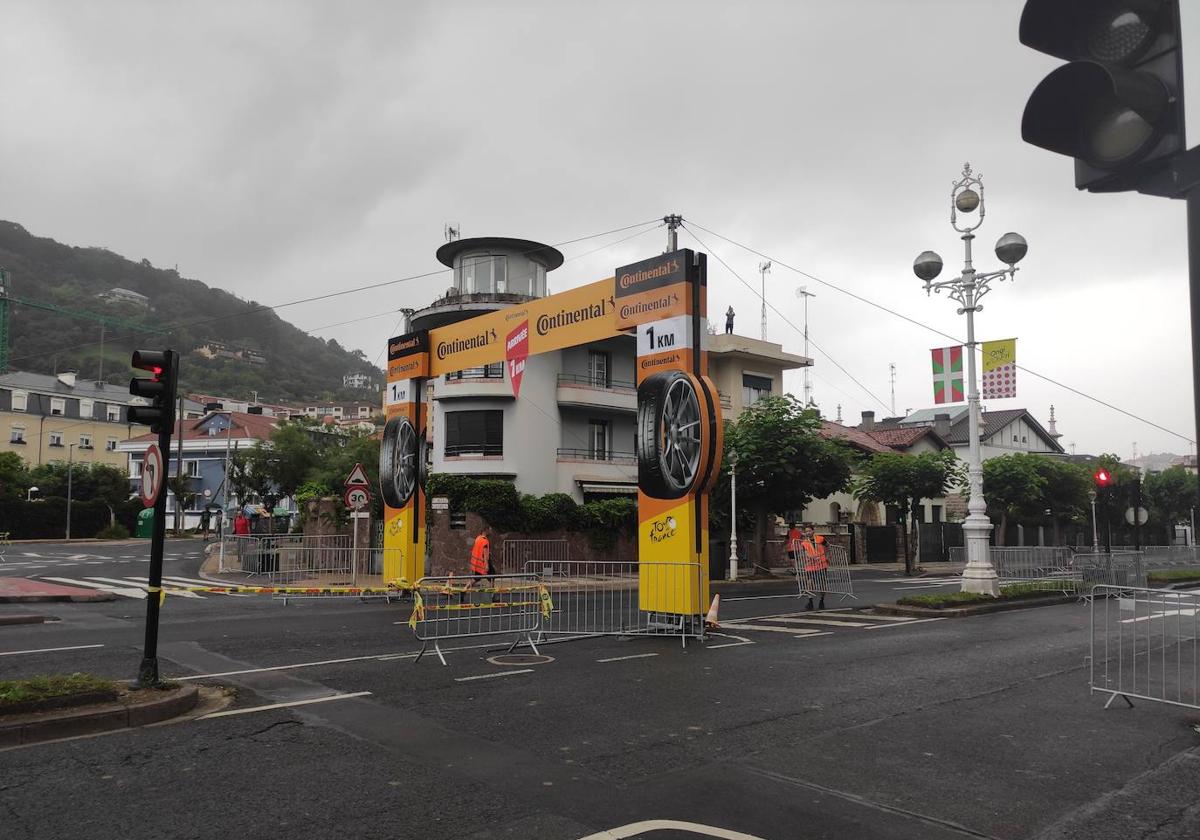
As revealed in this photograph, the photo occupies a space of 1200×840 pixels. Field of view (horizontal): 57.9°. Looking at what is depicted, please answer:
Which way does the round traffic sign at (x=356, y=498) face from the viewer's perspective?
toward the camera

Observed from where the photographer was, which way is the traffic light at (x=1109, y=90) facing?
facing the viewer and to the left of the viewer

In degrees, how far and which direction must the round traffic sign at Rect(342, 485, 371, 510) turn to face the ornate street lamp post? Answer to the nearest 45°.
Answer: approximately 45° to its left

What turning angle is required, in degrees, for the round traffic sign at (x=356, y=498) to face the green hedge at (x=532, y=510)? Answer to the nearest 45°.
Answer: approximately 135° to its left

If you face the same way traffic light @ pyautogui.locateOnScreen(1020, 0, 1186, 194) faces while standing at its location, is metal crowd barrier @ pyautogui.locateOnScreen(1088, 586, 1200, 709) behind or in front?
behind

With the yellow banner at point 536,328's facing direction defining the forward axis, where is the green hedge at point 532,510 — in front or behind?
behind

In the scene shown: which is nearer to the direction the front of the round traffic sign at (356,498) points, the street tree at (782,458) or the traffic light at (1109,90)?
the traffic light

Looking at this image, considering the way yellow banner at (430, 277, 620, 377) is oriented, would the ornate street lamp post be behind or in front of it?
behind
